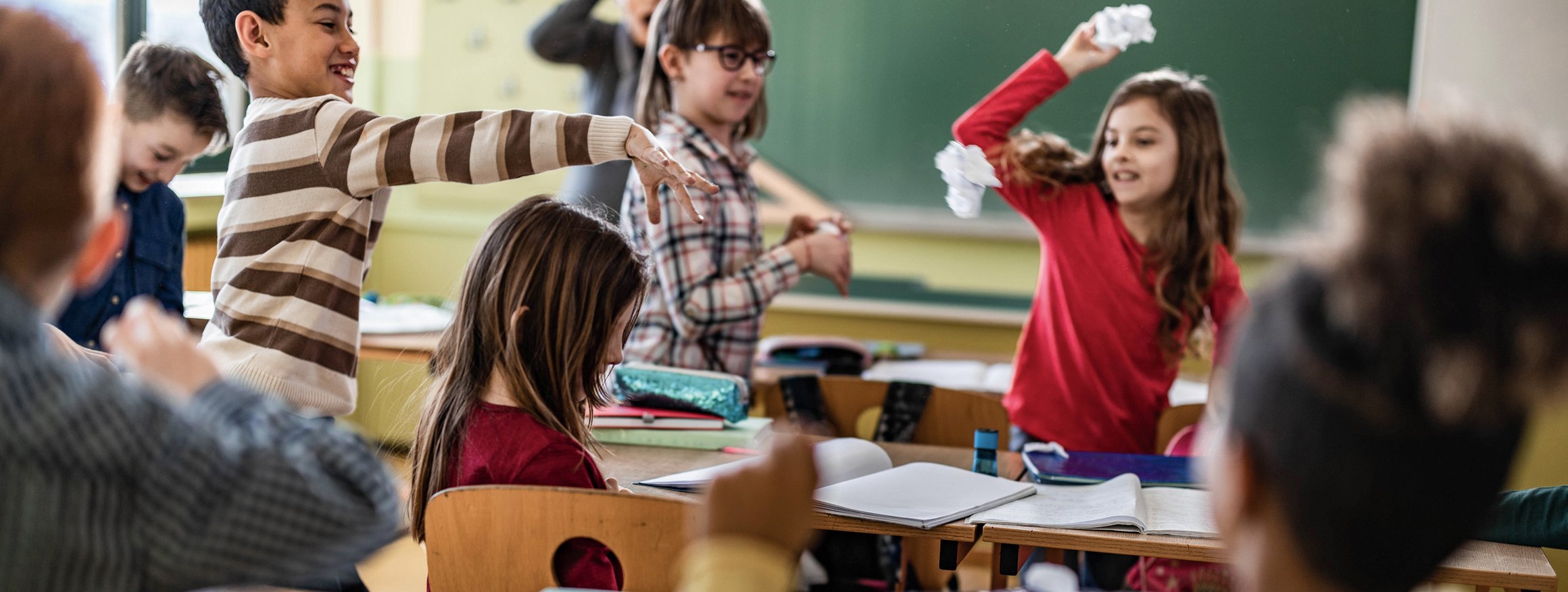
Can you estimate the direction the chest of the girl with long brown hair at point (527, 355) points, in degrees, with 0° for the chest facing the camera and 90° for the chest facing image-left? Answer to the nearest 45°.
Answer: approximately 270°

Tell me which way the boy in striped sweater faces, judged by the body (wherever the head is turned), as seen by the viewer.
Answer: to the viewer's right

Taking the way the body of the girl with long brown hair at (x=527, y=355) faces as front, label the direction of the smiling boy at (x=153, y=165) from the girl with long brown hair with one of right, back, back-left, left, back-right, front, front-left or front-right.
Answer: back-left

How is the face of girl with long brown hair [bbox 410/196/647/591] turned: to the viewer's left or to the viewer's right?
to the viewer's right

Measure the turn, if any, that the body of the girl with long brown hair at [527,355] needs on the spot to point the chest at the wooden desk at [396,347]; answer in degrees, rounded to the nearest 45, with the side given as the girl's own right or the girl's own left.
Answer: approximately 90° to the girl's own left

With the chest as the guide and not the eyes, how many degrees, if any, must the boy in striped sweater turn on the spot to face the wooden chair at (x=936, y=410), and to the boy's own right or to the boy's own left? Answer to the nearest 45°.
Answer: approximately 45° to the boy's own left

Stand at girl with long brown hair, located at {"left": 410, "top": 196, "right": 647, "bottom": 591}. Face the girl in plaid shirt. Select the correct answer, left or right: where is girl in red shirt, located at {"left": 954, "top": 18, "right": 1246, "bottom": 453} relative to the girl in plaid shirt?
right

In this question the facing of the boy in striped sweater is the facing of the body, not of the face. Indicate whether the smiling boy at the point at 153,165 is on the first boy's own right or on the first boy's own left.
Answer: on the first boy's own left

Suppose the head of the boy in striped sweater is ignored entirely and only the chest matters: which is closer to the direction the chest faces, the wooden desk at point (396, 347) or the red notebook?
the red notebook
